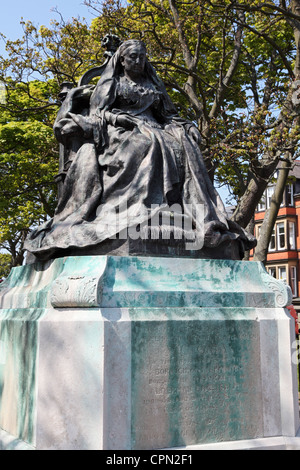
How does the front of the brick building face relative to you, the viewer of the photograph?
facing the viewer and to the left of the viewer

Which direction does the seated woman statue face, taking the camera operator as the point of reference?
facing the viewer and to the right of the viewer

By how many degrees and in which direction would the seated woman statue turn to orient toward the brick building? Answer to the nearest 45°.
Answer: approximately 135° to its left

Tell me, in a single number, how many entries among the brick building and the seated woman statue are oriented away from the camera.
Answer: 0
